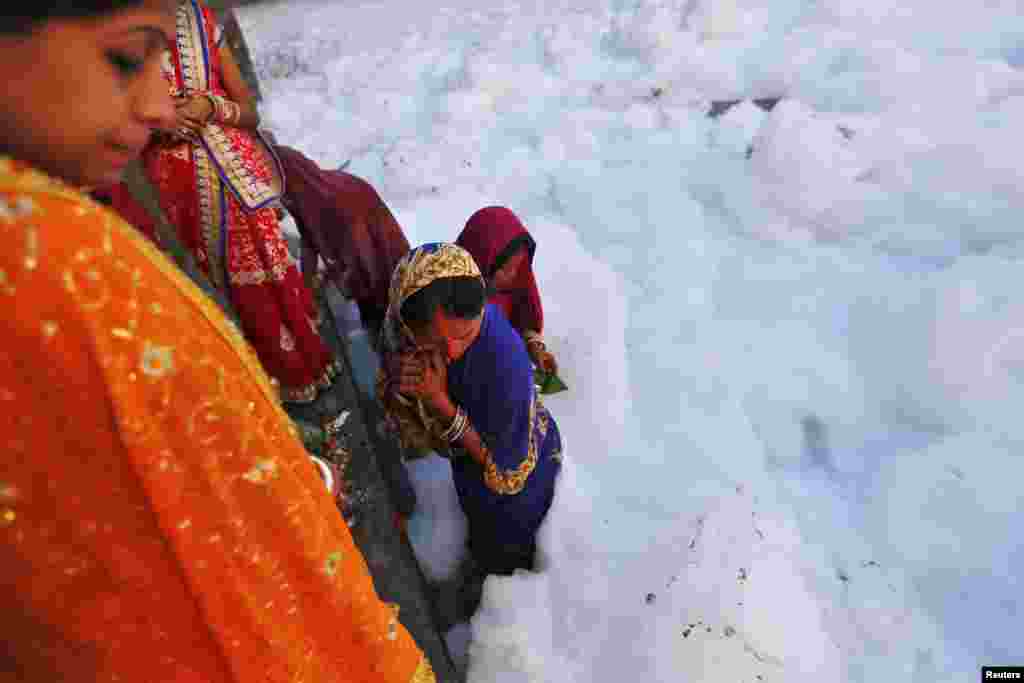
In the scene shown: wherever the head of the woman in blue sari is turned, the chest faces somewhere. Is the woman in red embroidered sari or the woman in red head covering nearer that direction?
the woman in red embroidered sari

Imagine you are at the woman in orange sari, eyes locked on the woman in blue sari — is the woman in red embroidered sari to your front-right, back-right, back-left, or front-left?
front-left

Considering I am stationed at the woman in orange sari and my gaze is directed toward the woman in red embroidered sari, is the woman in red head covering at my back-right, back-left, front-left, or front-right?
front-right

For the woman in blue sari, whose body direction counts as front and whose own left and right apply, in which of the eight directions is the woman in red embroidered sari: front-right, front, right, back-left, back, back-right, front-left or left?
right

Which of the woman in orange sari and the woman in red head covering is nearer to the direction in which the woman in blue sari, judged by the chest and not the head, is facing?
the woman in orange sari

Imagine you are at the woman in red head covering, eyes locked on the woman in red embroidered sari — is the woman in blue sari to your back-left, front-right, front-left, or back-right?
front-left

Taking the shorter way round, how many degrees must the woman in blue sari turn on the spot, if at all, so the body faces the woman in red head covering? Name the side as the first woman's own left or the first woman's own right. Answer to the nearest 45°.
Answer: approximately 135° to the first woman's own right

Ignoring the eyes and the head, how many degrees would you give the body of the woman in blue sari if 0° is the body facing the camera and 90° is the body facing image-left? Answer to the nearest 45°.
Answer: approximately 45°

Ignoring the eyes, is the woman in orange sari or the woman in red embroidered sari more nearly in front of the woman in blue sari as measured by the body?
the woman in orange sari

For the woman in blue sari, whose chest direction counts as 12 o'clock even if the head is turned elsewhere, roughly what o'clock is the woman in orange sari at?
The woman in orange sari is roughly at 11 o'clock from the woman in blue sari.

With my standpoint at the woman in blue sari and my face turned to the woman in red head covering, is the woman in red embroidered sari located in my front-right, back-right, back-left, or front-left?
front-left
